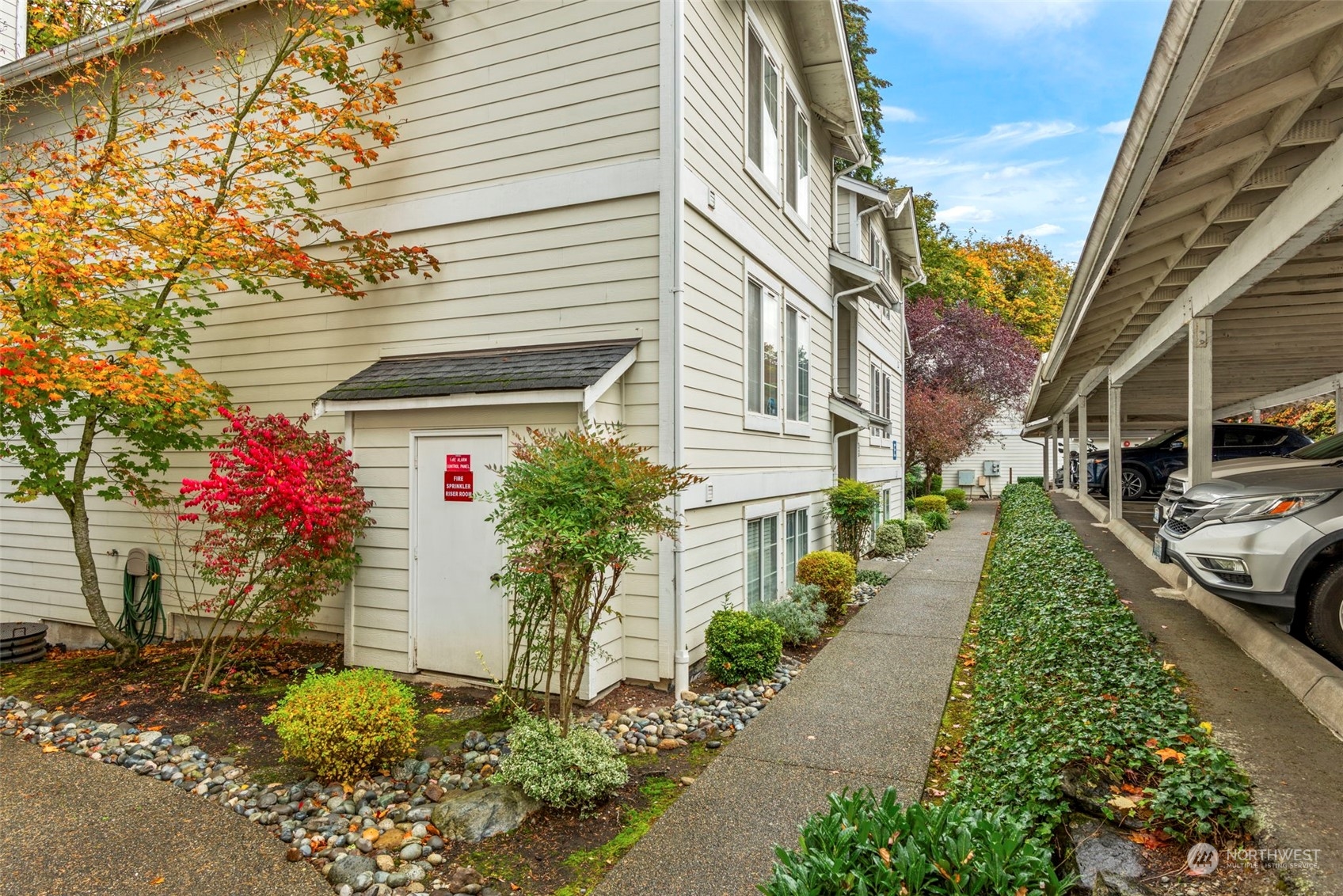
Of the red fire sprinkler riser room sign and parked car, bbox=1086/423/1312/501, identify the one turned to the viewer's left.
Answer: the parked car

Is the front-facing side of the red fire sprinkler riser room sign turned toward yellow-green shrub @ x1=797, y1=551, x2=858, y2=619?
no

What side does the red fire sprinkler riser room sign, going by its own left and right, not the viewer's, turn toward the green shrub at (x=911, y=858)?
front

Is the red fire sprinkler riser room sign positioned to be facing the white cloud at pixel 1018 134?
no

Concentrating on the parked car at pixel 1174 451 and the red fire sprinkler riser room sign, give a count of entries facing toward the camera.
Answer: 1

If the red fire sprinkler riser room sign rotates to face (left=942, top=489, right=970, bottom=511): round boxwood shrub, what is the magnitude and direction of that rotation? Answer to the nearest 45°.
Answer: approximately 135° to its left

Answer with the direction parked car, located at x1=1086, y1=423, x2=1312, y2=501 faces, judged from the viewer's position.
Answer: facing to the left of the viewer

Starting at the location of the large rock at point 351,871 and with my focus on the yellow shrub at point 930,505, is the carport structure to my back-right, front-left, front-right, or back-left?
front-right

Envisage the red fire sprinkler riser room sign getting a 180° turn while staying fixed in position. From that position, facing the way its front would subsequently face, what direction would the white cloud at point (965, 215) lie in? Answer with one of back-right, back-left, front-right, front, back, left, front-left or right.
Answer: front-right

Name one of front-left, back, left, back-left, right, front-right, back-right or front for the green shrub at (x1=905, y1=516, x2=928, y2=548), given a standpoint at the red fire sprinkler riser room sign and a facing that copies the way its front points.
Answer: back-left

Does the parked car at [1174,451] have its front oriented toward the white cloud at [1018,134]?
no

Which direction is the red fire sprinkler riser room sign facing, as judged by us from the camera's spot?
facing the viewer

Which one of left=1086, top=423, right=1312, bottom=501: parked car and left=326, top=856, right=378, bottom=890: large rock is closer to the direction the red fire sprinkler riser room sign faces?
the large rock

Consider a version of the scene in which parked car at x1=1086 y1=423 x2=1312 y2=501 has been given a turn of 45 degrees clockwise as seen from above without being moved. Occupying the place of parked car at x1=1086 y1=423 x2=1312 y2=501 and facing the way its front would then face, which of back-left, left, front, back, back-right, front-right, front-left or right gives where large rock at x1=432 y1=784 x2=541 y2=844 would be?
back-left
